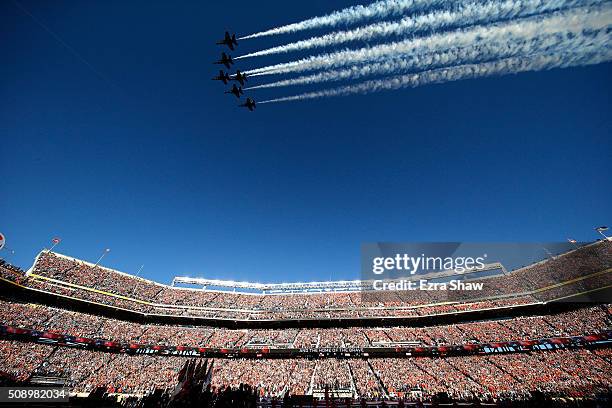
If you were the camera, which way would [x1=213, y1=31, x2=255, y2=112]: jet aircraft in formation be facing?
facing to the left of the viewer

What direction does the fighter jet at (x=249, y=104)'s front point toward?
to the viewer's left

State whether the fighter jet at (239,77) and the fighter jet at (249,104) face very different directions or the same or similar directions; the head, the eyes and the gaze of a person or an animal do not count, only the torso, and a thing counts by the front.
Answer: same or similar directions

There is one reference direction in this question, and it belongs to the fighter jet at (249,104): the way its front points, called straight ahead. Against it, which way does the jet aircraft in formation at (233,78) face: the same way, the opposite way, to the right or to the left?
the same way

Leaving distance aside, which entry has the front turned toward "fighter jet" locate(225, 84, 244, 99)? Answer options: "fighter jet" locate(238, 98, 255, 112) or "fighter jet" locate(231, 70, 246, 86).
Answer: "fighter jet" locate(238, 98, 255, 112)

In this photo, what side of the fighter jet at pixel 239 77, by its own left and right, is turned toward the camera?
left

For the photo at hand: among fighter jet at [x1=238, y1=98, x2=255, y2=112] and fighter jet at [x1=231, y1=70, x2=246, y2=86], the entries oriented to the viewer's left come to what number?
2

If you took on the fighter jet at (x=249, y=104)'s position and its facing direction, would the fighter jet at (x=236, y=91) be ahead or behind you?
ahead
